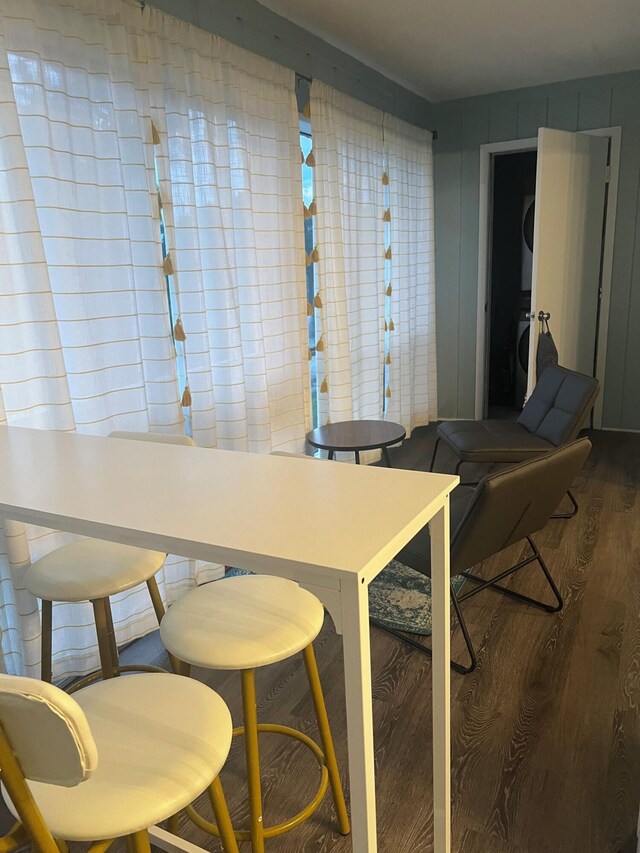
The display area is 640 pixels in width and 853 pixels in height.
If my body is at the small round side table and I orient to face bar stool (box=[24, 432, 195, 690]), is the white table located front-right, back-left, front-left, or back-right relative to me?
front-left

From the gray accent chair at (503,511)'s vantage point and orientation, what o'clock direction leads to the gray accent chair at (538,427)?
the gray accent chair at (538,427) is roughly at 2 o'clock from the gray accent chair at (503,511).

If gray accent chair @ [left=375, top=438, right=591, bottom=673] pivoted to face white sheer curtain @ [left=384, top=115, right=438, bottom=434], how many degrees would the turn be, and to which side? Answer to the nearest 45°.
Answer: approximately 45° to its right

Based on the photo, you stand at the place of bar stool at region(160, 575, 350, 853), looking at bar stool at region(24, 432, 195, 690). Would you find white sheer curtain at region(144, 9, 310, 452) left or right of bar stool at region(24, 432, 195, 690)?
right

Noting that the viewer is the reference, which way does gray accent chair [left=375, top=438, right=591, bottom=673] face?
facing away from the viewer and to the left of the viewer

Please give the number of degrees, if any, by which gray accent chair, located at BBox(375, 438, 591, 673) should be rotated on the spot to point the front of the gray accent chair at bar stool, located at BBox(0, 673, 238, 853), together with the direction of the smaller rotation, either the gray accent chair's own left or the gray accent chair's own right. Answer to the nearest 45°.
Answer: approximately 90° to the gray accent chair's own left

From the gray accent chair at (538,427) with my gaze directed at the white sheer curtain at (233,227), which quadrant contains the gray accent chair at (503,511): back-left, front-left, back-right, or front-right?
front-left

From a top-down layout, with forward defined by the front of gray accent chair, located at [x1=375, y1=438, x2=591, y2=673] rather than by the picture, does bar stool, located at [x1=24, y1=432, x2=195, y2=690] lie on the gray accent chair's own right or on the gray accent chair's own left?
on the gray accent chair's own left

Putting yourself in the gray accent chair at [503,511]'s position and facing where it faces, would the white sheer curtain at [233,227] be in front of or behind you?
in front

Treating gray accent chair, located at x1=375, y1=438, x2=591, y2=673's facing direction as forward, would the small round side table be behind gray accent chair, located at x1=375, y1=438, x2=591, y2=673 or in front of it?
in front

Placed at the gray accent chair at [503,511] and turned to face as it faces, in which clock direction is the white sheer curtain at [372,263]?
The white sheer curtain is roughly at 1 o'clock from the gray accent chair.
